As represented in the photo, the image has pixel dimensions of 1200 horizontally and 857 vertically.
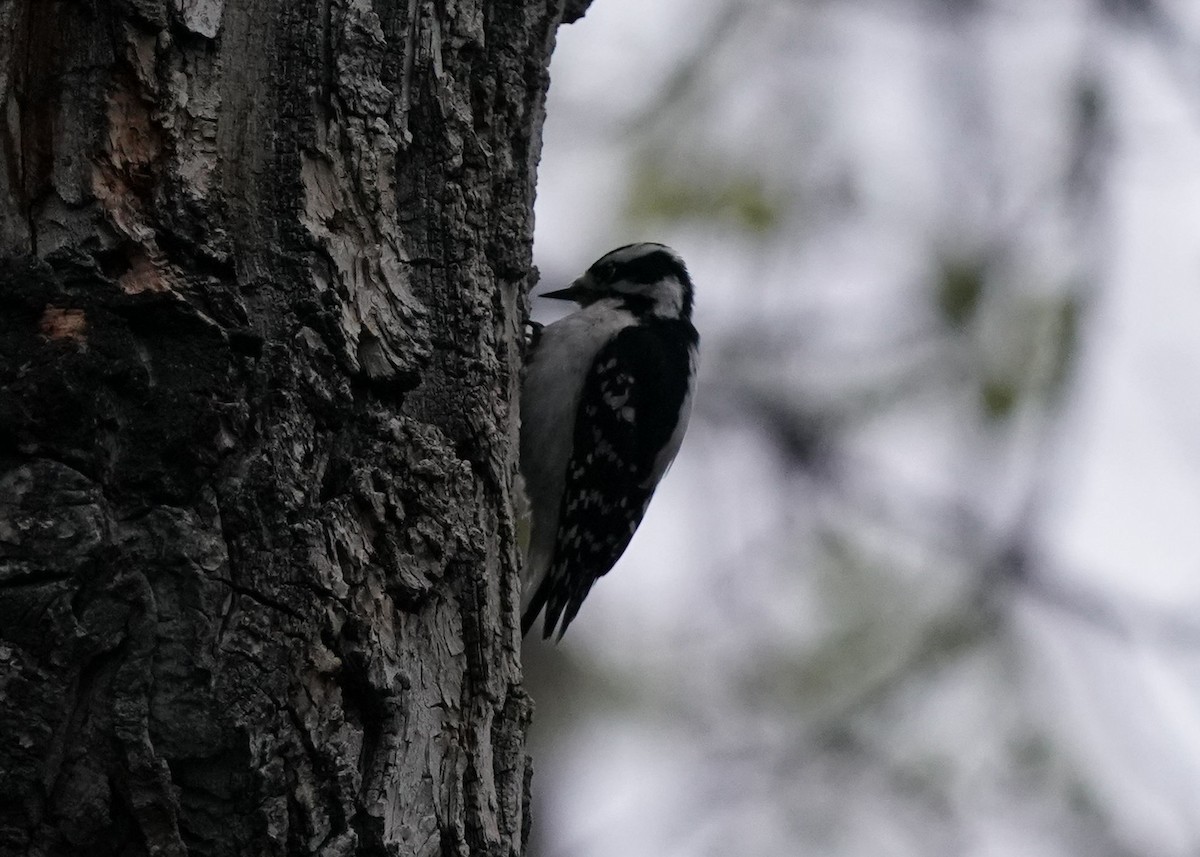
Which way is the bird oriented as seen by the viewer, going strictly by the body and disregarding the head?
to the viewer's left
